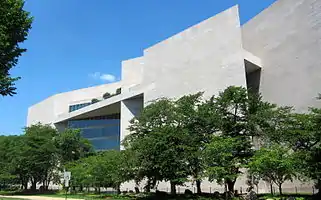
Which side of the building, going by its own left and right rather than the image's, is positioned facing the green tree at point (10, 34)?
front

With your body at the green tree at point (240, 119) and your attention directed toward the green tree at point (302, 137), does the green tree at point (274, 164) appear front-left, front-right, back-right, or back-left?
front-right

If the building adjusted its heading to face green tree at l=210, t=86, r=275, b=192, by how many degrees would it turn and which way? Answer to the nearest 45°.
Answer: approximately 45° to its left

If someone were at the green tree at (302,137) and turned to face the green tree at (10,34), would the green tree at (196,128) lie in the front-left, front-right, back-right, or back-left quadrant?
front-right

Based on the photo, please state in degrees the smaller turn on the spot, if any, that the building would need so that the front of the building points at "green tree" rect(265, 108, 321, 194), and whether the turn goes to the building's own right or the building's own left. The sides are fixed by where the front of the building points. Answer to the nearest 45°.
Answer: approximately 45° to the building's own left

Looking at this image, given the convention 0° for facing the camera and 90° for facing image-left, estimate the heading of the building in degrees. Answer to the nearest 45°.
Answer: approximately 45°

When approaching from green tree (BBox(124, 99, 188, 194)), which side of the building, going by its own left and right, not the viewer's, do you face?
front

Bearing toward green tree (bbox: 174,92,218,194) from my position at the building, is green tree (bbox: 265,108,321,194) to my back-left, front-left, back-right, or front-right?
front-left

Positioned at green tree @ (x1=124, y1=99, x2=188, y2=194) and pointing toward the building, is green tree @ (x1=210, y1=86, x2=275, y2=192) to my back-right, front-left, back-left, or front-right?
front-right
